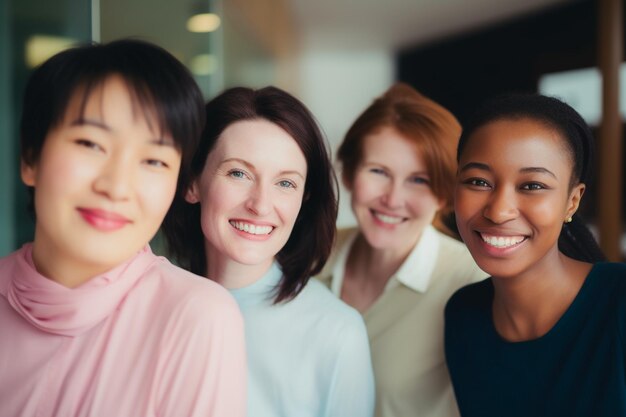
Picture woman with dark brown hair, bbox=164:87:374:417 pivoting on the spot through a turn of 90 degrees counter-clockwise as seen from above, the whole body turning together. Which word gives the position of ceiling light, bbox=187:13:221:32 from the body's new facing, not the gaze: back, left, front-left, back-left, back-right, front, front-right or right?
left

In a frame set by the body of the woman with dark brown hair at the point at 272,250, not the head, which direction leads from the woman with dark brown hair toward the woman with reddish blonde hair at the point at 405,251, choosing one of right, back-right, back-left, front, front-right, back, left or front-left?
back-left

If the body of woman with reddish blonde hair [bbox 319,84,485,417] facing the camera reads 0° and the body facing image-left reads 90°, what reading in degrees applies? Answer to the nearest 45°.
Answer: approximately 45°

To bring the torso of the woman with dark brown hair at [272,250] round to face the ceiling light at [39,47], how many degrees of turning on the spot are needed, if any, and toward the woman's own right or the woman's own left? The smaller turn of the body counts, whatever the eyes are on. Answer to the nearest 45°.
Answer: approximately 135° to the woman's own right

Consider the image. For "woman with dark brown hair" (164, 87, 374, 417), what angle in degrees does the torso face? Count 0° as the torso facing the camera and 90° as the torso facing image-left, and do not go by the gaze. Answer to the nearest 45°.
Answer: approximately 0°
